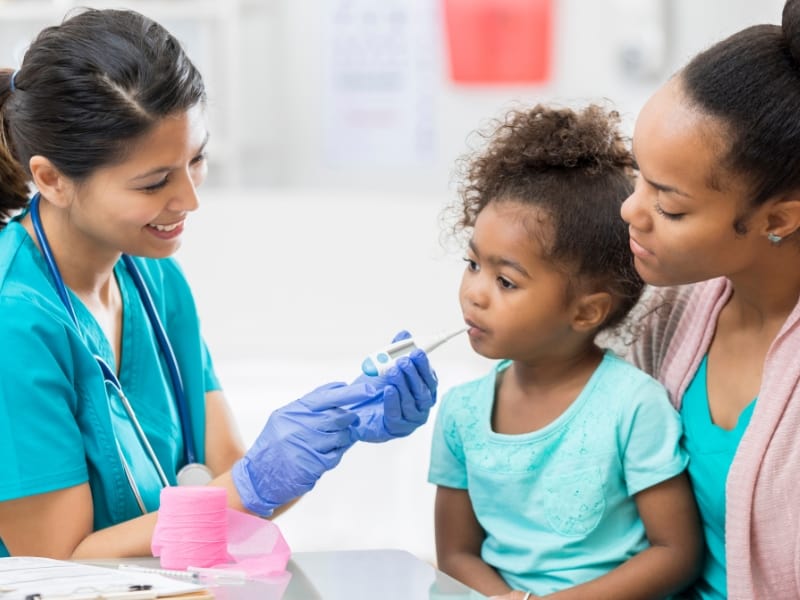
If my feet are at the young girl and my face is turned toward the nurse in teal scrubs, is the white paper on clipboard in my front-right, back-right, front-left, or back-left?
front-left

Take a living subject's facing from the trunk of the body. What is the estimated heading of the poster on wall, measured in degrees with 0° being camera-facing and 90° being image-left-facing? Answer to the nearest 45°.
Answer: approximately 0°

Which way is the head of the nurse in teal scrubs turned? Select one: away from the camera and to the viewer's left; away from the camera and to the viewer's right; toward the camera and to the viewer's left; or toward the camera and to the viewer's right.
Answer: toward the camera and to the viewer's right

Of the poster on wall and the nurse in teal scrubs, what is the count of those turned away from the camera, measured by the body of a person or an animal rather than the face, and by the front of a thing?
0

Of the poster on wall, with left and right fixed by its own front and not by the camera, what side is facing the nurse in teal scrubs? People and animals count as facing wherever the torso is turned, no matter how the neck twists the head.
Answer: front

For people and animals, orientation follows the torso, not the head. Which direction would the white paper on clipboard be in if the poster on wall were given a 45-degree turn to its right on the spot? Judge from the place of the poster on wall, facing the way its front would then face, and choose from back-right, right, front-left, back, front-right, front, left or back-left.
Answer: front-left

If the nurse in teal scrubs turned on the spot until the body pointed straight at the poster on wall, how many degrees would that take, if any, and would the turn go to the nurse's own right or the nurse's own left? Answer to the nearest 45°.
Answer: approximately 135° to the nurse's own left

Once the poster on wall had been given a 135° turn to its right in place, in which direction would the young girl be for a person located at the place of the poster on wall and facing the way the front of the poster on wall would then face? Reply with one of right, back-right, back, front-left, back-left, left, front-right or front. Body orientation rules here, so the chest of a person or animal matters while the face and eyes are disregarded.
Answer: back-left

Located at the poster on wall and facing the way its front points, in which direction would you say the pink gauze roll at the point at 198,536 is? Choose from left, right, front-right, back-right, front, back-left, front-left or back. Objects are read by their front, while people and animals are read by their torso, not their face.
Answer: front

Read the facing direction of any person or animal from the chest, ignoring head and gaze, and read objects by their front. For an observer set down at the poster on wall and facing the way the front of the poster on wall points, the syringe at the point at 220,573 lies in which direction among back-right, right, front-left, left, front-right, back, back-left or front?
front

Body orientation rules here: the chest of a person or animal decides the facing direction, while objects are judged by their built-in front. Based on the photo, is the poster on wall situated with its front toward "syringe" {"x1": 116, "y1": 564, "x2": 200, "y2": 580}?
yes
